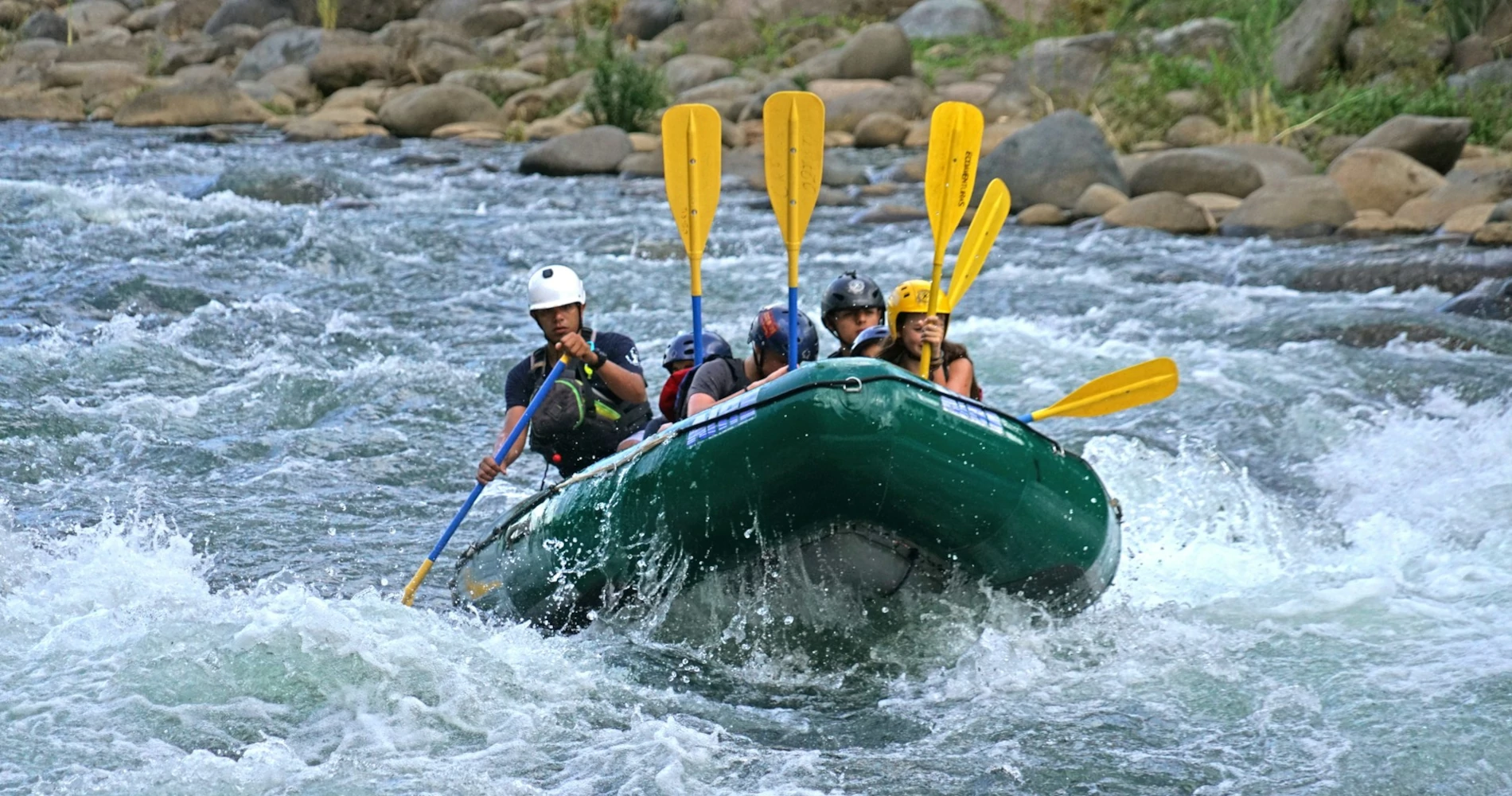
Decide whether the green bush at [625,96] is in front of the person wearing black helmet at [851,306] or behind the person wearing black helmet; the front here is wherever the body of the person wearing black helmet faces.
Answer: behind

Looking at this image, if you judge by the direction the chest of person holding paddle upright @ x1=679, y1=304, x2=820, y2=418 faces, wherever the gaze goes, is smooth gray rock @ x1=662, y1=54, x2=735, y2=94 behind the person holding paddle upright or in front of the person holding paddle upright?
behind

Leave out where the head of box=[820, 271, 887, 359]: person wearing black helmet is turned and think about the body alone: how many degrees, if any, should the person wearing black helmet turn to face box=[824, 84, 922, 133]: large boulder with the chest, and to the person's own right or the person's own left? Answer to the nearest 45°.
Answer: approximately 135° to the person's own left

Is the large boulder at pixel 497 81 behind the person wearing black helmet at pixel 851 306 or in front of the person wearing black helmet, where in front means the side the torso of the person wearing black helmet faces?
behind

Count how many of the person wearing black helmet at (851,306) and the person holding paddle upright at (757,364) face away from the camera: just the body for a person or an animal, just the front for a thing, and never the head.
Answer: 0

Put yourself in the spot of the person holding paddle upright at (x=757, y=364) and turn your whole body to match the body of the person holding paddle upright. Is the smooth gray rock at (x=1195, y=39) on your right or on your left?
on your left

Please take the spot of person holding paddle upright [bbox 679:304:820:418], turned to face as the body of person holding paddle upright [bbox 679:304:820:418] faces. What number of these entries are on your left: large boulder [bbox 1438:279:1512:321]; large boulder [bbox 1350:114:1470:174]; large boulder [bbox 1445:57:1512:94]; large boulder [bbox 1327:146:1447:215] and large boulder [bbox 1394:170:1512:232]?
5

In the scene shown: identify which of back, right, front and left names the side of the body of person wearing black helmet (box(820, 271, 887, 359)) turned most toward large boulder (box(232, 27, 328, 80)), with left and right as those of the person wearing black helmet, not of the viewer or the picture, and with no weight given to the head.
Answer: back

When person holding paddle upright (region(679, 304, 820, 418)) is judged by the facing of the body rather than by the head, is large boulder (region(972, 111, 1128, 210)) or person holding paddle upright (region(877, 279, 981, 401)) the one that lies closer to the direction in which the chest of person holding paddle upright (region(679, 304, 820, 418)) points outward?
the person holding paddle upright (region(877, 279, 981, 401))

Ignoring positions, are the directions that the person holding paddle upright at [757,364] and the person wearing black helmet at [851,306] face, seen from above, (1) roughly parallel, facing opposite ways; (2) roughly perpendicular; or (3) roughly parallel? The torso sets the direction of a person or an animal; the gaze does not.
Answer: roughly parallel

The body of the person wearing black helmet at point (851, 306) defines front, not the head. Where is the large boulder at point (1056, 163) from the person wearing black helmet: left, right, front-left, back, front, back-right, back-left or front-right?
back-left

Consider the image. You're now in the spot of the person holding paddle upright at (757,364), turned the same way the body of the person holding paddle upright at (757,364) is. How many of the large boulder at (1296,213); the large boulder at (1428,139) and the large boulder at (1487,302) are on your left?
3
